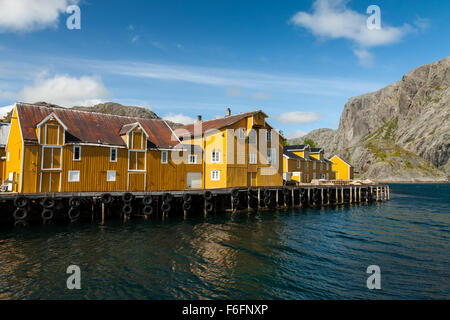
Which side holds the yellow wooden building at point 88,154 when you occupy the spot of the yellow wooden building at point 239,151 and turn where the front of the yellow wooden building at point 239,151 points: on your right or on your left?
on your right

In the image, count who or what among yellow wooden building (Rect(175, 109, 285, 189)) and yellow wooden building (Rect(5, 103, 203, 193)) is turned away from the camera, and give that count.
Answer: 0

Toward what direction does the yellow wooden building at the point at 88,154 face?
toward the camera

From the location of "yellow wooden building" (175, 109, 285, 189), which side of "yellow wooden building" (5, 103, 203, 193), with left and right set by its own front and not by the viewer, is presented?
left

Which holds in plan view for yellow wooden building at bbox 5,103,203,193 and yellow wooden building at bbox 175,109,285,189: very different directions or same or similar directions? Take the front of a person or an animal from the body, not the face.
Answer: same or similar directions

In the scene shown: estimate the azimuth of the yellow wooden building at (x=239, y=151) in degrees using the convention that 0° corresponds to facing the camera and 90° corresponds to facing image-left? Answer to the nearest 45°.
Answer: approximately 315°

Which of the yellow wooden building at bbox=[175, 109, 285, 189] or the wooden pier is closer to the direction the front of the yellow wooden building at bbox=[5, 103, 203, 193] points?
the wooden pier
